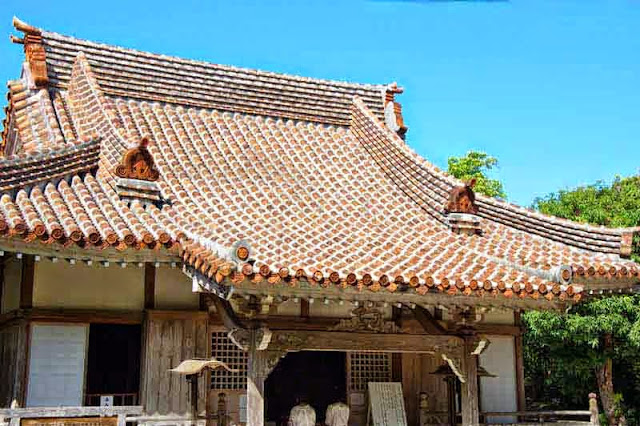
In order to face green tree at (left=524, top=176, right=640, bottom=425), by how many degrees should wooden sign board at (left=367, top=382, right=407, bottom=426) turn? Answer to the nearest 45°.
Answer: approximately 135° to its left

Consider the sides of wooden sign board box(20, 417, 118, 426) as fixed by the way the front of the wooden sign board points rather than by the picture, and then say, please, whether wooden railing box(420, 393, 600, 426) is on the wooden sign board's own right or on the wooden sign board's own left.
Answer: on the wooden sign board's own left

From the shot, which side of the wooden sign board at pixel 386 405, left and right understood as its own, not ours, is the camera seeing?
front

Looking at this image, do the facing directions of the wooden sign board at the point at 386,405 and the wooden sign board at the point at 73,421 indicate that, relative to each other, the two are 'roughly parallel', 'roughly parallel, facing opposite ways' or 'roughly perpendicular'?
roughly parallel

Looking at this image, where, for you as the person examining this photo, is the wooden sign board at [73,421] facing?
facing the viewer

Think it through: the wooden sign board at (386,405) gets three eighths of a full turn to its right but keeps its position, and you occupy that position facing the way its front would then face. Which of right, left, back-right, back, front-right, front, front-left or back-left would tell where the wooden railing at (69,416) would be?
left

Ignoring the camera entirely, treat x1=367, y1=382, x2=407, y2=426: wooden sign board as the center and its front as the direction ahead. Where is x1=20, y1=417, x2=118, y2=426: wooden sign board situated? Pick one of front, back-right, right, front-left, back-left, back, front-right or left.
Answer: front-right

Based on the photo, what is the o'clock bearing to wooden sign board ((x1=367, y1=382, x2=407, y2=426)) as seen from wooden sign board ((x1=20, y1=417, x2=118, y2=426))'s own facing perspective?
wooden sign board ((x1=367, y1=382, x2=407, y2=426)) is roughly at 8 o'clock from wooden sign board ((x1=20, y1=417, x2=118, y2=426)).

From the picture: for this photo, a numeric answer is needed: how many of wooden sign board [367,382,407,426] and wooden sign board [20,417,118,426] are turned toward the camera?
2

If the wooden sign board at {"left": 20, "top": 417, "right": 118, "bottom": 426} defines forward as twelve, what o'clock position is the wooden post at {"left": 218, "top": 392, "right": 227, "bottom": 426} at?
The wooden post is roughly at 8 o'clock from the wooden sign board.

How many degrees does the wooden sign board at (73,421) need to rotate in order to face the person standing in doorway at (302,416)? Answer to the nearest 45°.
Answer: approximately 135° to its left
